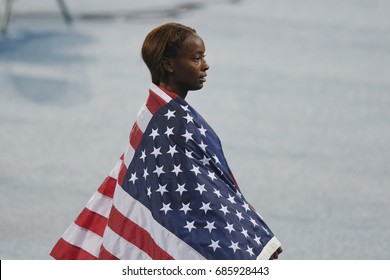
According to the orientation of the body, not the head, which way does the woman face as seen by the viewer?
to the viewer's right

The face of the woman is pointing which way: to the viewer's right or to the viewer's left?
to the viewer's right
